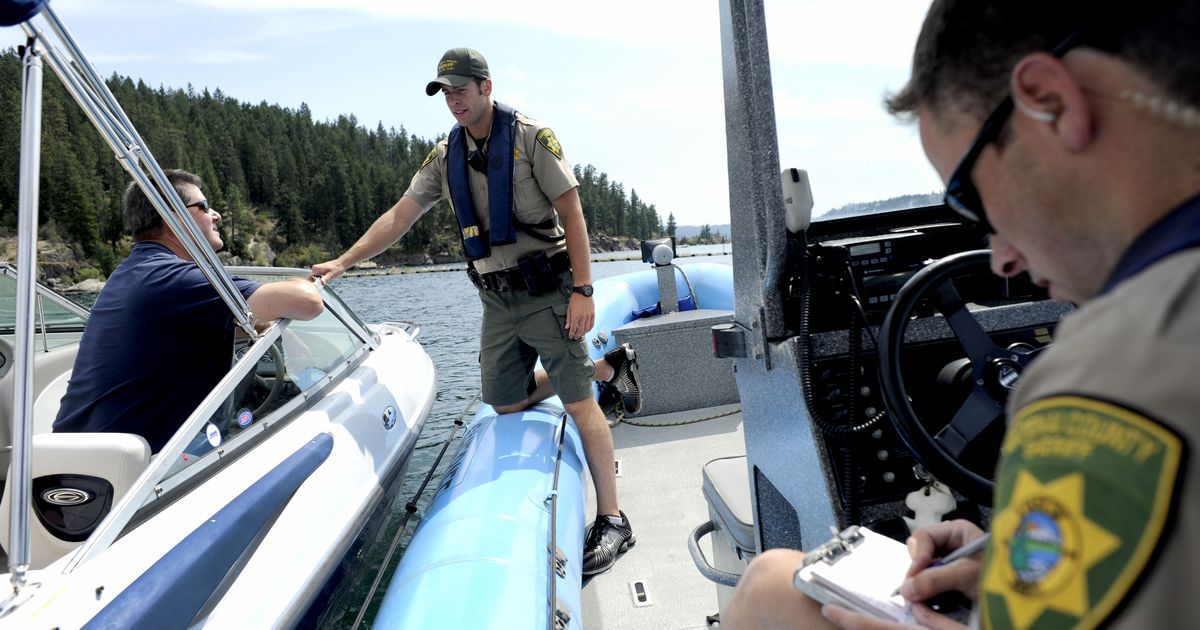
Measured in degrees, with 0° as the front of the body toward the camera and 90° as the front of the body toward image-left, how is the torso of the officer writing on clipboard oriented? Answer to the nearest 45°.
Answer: approximately 90°

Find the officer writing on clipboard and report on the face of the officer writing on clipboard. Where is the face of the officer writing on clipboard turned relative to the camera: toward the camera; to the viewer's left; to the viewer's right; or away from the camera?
to the viewer's left

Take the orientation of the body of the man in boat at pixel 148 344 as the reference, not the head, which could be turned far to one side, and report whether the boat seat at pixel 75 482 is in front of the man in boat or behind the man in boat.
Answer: behind

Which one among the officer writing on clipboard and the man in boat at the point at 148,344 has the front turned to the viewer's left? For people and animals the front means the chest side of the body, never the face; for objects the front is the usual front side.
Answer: the officer writing on clipboard

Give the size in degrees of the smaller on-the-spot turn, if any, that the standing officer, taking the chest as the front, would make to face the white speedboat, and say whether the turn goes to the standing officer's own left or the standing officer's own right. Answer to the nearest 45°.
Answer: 0° — they already face it

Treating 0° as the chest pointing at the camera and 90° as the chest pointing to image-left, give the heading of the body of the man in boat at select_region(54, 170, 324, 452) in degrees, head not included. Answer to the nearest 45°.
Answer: approximately 225°

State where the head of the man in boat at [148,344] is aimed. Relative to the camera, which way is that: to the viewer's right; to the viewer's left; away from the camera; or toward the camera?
to the viewer's right

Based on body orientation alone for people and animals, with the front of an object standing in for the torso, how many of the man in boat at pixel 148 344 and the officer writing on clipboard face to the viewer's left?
1

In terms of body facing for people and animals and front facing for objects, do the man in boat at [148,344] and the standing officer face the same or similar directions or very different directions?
very different directions

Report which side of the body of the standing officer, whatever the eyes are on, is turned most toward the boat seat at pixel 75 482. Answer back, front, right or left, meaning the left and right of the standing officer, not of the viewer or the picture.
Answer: front

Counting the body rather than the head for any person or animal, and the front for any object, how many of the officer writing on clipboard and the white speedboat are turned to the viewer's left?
1

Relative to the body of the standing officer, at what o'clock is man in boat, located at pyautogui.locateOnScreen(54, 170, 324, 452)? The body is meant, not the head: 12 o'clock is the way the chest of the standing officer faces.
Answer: The man in boat is roughly at 1 o'clock from the standing officer.
